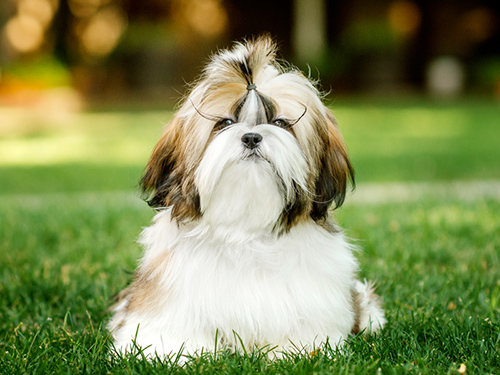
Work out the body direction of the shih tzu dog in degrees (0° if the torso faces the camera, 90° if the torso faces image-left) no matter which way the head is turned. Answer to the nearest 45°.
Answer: approximately 0°
